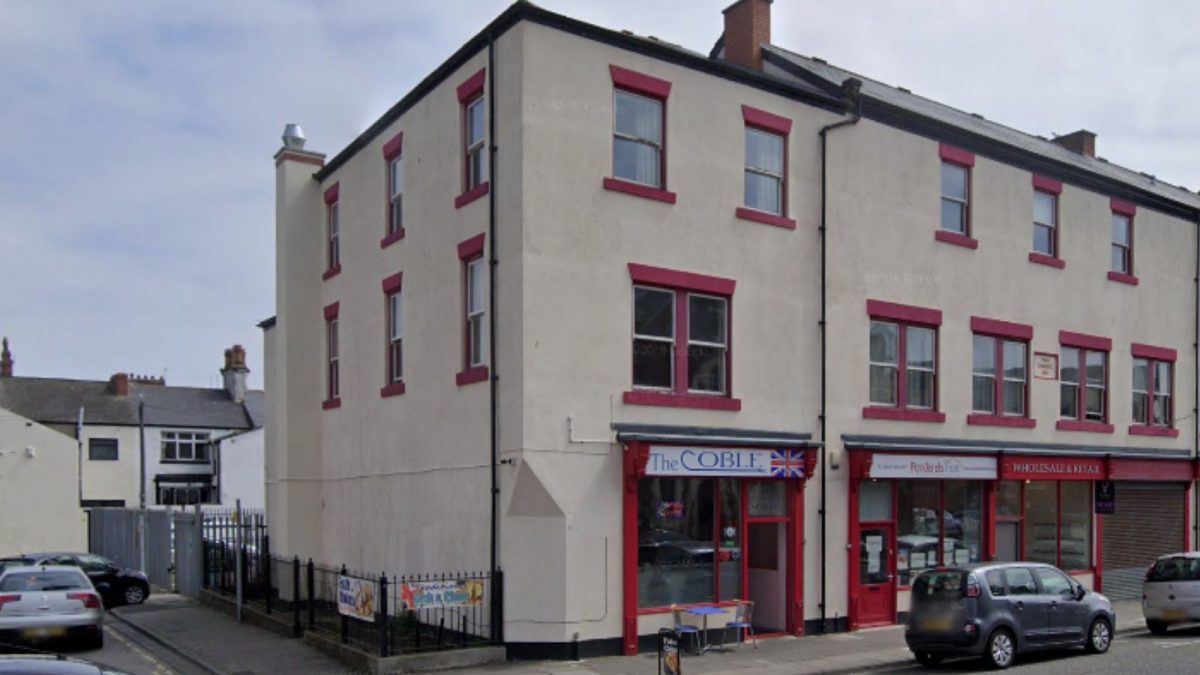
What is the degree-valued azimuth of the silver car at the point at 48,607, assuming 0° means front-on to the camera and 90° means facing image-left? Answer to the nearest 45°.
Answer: approximately 180°

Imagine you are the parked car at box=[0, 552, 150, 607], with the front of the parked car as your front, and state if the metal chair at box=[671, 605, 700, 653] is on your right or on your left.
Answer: on your right

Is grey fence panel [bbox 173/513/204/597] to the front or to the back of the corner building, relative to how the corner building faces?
to the back
